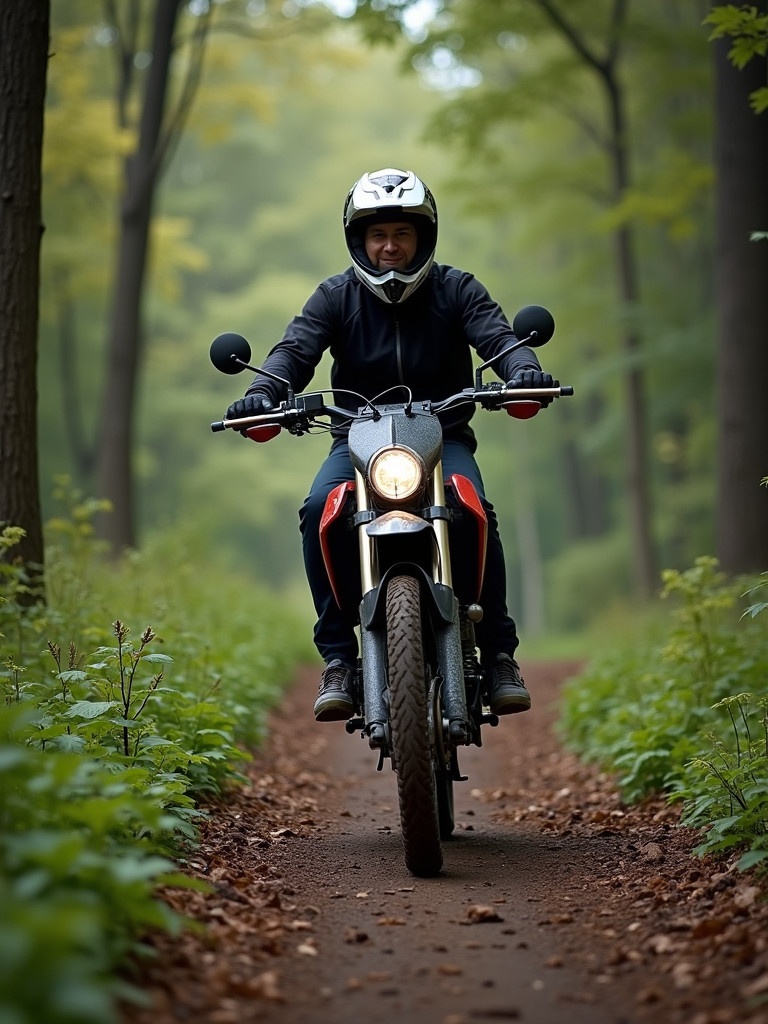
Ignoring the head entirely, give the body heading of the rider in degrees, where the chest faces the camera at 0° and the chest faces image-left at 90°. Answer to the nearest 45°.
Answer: approximately 0°

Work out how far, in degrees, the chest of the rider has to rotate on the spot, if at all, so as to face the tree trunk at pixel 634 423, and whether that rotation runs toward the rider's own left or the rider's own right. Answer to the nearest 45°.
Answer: approximately 180°

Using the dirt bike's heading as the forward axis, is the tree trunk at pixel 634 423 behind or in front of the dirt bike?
behind

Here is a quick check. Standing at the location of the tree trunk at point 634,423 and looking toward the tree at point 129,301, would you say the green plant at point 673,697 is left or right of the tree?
left
